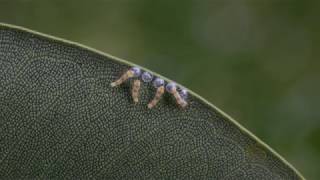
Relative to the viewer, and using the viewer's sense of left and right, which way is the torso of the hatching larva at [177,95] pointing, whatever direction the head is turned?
facing the viewer and to the right of the viewer
